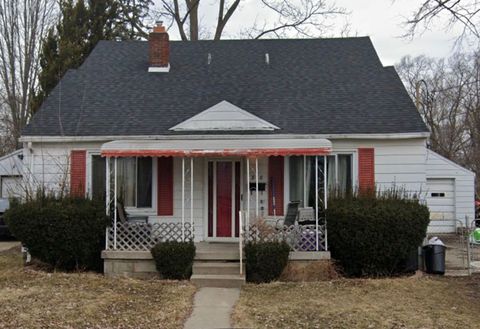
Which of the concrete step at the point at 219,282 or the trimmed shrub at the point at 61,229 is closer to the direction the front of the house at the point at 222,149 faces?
the concrete step

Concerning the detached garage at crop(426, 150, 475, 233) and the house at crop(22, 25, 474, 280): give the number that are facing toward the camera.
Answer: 2

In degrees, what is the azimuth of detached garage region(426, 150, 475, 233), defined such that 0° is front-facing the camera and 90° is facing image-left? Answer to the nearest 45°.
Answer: approximately 0°
